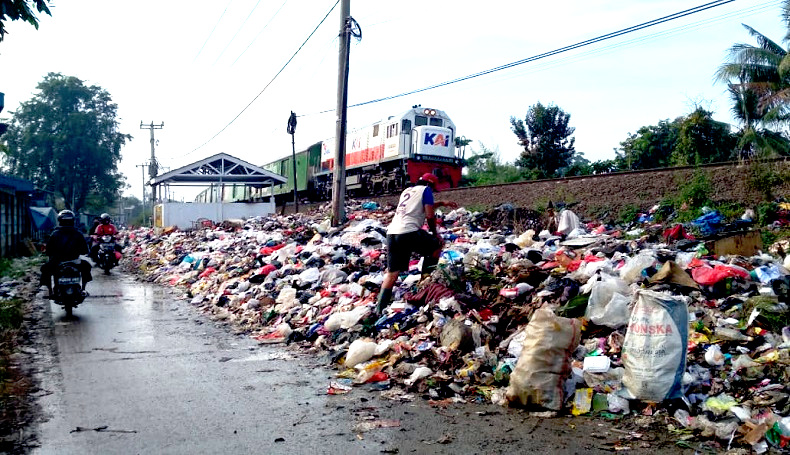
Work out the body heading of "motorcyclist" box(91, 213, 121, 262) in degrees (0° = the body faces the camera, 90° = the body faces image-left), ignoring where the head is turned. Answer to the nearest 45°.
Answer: approximately 0°

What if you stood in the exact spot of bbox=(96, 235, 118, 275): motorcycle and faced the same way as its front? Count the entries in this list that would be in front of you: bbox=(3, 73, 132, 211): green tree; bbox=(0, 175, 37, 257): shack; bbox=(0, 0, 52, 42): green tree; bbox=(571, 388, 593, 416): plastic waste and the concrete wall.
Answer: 2

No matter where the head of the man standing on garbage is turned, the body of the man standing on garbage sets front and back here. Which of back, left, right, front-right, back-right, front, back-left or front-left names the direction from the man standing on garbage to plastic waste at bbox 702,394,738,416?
right

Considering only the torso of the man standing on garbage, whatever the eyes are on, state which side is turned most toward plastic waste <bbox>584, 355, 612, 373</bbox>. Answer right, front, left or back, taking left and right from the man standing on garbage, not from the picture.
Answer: right

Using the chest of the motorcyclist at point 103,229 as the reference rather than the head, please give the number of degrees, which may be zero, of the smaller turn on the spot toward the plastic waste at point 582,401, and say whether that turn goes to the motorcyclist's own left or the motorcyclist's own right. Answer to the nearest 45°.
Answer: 0° — they already face it

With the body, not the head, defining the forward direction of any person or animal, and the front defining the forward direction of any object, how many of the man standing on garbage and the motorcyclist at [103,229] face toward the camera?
1

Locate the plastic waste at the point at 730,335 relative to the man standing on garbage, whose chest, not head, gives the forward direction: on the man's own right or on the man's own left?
on the man's own right

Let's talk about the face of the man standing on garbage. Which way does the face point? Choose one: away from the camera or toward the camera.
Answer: away from the camera

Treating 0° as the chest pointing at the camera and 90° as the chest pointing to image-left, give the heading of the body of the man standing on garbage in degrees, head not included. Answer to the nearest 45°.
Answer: approximately 225°
